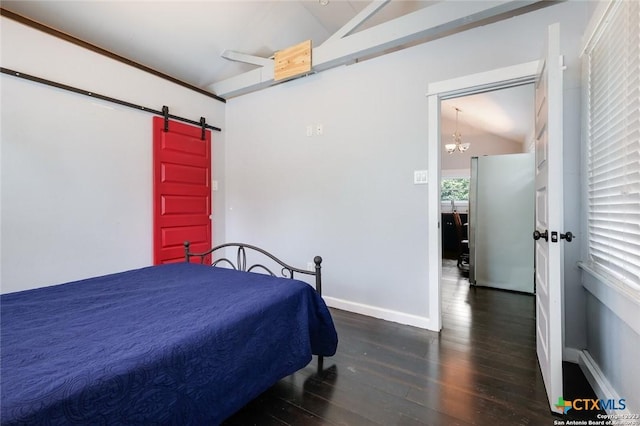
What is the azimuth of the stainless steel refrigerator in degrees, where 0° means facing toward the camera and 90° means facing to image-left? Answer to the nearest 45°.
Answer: approximately 90°

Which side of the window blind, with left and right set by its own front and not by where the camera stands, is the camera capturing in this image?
left

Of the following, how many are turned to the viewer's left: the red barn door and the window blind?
1

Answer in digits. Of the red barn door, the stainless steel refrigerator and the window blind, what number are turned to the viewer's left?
2

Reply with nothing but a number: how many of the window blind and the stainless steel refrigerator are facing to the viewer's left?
2

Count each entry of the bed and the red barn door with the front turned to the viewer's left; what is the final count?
0

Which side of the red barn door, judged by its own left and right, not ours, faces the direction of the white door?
front

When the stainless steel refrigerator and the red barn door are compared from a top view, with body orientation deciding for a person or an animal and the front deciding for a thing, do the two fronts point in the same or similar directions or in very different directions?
very different directions

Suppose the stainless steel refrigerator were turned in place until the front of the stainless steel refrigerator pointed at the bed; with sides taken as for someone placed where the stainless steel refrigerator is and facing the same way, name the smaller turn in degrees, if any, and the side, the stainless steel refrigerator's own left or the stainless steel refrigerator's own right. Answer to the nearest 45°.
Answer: approximately 90° to the stainless steel refrigerator's own left

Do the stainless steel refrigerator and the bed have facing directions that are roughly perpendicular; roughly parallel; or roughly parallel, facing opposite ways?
roughly perpendicular
